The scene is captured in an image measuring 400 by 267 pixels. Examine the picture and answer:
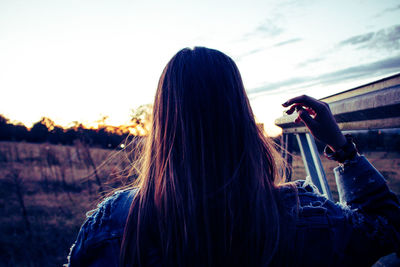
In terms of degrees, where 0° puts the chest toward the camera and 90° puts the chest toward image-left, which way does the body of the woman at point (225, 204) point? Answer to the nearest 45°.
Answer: approximately 180°
